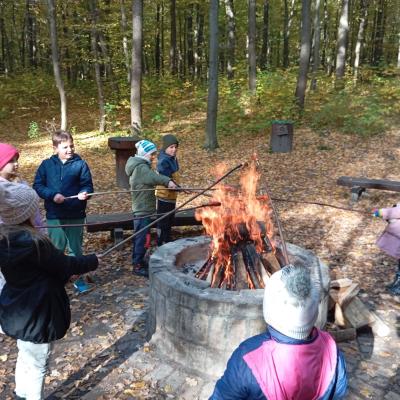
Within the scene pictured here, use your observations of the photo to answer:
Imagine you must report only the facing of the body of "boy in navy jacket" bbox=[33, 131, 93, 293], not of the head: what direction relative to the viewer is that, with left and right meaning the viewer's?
facing the viewer and to the right of the viewer

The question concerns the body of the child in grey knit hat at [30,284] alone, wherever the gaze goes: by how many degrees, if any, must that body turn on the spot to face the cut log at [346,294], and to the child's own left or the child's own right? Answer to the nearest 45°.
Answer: approximately 45° to the child's own right

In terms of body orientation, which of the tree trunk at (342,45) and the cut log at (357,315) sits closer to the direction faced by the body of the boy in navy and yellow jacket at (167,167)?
the cut log

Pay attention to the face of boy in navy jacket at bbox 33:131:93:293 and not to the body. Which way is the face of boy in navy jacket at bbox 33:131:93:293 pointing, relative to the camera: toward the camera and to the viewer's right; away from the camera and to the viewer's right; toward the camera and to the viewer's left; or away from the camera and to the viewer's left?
toward the camera and to the viewer's right

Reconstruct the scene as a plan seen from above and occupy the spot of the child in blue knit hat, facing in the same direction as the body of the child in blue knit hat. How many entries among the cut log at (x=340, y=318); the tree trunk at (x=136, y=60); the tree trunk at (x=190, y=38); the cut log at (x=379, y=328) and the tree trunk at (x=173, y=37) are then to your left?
3

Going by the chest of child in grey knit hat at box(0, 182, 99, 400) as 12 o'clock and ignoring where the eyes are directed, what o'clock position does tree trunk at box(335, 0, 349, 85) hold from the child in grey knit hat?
The tree trunk is roughly at 12 o'clock from the child in grey knit hat.

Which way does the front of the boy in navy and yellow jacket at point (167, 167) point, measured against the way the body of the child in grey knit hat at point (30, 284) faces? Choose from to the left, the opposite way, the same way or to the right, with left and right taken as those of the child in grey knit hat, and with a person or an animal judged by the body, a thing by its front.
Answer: to the right

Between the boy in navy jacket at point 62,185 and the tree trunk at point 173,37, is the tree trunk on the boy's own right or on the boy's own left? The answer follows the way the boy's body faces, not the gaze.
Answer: on the boy's own left

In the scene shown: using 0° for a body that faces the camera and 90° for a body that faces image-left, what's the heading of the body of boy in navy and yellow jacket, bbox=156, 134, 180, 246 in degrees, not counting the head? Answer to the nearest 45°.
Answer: approximately 315°

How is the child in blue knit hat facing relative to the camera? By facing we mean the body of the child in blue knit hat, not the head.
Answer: to the viewer's right

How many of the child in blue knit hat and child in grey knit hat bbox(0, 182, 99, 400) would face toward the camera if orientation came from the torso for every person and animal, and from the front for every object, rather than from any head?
0

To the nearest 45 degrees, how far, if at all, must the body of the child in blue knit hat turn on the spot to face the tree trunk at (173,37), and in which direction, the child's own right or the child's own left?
approximately 90° to the child's own left
